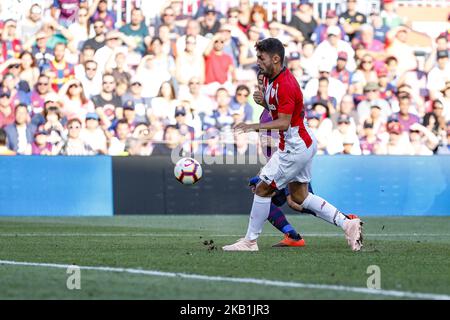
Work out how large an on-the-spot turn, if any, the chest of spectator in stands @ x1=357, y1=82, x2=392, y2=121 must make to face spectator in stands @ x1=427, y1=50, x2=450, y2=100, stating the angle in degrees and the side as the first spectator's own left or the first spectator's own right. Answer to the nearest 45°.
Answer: approximately 135° to the first spectator's own left

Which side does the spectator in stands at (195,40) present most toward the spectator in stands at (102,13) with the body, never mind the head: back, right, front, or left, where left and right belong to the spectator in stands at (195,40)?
right

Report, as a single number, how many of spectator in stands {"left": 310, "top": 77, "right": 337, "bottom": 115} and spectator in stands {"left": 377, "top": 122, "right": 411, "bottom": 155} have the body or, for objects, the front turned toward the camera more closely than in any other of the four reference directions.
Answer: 2

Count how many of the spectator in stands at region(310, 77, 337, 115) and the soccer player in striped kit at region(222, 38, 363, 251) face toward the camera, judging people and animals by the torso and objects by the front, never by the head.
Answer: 1

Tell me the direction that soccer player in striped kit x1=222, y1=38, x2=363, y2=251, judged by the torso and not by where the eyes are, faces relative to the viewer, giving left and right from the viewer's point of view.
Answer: facing to the left of the viewer

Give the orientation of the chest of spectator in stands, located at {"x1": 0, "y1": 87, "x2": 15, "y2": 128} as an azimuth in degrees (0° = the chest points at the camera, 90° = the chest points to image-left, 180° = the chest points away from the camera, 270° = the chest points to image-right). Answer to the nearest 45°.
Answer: approximately 0°

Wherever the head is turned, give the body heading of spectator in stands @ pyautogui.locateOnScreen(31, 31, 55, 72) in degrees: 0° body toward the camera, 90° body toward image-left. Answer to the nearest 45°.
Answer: approximately 0°

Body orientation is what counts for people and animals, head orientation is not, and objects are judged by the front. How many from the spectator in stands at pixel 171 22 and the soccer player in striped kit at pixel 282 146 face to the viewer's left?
1

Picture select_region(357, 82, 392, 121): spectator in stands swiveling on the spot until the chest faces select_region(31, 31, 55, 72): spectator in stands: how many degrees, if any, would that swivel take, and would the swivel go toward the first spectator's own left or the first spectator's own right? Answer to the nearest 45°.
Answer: approximately 90° to the first spectator's own right

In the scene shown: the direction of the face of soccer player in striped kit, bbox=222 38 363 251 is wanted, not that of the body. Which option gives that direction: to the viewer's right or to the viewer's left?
to the viewer's left
